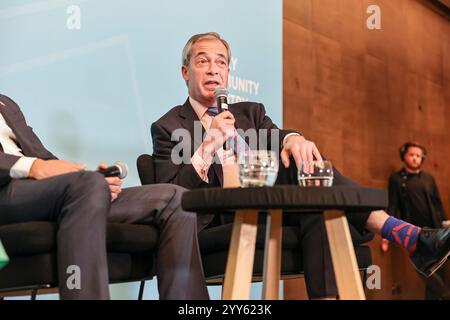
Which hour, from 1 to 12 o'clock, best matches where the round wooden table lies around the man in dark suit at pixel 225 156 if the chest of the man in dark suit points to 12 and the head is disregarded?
The round wooden table is roughly at 1 o'clock from the man in dark suit.

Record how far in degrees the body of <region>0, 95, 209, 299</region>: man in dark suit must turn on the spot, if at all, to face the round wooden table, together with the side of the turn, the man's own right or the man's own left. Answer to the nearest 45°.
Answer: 0° — they already face it

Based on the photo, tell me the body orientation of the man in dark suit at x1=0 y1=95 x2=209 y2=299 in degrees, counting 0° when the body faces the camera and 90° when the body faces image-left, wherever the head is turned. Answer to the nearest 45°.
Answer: approximately 315°

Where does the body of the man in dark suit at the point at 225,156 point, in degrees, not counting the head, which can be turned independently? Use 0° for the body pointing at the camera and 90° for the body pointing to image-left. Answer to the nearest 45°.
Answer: approximately 315°

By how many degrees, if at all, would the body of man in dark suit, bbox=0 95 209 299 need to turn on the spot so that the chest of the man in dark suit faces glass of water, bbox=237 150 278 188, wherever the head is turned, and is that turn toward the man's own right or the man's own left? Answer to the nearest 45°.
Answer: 0° — they already face it

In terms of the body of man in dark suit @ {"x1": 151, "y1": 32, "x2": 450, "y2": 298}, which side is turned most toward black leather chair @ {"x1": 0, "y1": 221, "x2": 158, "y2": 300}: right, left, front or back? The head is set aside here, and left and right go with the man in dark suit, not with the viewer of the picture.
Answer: right

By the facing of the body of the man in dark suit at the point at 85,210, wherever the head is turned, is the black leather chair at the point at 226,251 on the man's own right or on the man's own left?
on the man's own left
